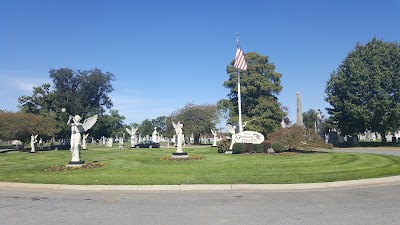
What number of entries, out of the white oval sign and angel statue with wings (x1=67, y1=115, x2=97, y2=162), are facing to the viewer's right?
0

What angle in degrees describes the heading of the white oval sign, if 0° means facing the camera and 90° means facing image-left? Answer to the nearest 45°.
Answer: approximately 0°

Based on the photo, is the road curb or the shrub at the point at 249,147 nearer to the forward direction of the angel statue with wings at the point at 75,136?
the road curb

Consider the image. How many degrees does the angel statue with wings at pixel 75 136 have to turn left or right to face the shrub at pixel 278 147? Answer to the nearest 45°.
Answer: approximately 135° to its left

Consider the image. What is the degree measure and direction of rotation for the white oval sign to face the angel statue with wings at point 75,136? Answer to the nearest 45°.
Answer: approximately 45° to its right

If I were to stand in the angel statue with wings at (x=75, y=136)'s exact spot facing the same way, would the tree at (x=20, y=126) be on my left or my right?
on my right

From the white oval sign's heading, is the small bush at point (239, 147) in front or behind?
in front

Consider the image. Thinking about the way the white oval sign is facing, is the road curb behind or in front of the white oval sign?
in front

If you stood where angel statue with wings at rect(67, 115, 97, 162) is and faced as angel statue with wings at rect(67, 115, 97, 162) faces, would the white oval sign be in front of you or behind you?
behind

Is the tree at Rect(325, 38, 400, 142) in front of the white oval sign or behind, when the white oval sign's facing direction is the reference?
behind

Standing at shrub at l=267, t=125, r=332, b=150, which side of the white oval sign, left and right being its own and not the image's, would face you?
left

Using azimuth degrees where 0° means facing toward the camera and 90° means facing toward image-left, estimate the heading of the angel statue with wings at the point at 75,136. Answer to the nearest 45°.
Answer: approximately 45°
